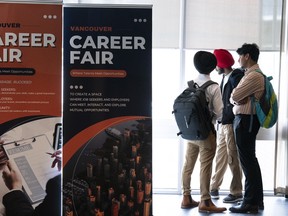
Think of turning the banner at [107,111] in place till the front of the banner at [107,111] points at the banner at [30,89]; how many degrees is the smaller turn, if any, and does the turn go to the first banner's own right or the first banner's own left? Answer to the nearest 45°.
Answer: approximately 90° to the first banner's own right

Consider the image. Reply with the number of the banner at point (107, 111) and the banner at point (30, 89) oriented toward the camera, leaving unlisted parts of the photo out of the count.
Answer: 2

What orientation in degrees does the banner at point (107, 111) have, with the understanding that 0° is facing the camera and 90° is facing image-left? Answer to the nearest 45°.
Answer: approximately 0°

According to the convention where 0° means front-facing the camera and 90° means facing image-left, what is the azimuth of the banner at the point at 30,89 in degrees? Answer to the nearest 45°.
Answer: approximately 0°

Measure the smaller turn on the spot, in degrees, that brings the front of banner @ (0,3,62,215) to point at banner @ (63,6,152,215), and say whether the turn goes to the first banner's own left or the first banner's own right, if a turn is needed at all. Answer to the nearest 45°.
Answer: approximately 90° to the first banner's own left
